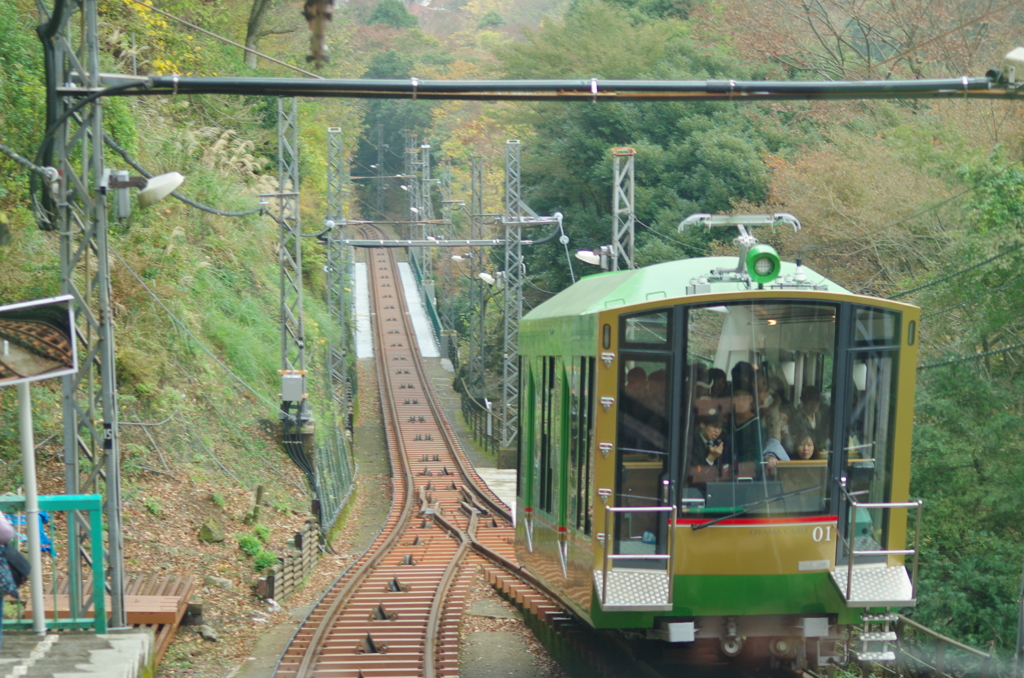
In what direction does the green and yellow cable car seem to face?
toward the camera

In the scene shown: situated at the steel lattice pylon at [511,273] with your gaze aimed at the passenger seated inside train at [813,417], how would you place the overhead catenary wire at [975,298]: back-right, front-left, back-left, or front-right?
front-left

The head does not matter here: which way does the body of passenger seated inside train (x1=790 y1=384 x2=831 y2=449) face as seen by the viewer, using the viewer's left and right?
facing the viewer

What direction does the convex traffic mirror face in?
toward the camera

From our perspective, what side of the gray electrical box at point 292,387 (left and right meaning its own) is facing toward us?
front

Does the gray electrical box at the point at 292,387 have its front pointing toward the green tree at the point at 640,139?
no

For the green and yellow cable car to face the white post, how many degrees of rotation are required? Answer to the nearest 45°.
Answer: approximately 90° to its right

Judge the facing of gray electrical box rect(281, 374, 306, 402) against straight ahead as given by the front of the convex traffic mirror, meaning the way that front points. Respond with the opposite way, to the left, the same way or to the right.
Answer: the same way

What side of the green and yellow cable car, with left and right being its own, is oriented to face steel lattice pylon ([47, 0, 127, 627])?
right

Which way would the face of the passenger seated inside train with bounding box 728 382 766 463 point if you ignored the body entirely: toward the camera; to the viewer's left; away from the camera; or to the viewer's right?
toward the camera

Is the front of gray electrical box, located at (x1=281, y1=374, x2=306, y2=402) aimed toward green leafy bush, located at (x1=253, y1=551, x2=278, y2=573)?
yes

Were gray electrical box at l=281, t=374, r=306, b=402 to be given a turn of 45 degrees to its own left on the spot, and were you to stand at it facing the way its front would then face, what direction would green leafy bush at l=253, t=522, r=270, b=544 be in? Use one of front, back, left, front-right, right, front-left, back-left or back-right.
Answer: front-right

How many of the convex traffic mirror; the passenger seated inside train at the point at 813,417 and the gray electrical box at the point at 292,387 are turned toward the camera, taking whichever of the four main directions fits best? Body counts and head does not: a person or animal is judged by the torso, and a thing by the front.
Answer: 3

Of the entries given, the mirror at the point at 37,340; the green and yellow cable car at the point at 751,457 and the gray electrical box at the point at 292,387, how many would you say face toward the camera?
3

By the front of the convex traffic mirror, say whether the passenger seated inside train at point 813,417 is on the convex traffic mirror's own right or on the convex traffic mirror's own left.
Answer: on the convex traffic mirror's own left
